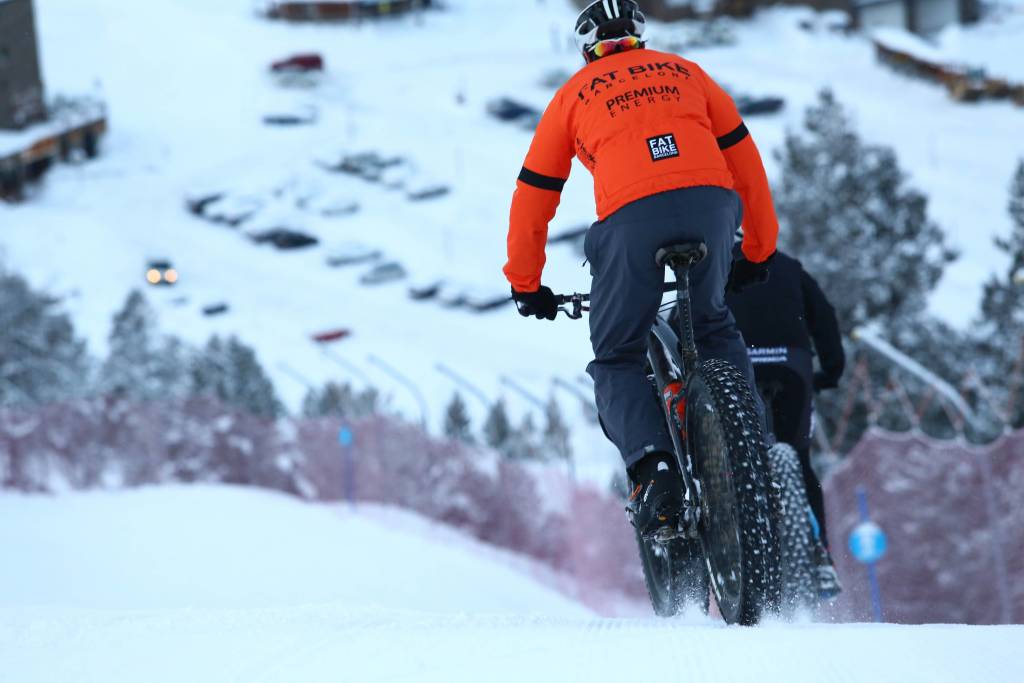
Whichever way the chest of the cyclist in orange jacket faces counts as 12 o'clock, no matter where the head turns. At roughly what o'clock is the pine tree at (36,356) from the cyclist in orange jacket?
The pine tree is roughly at 11 o'clock from the cyclist in orange jacket.

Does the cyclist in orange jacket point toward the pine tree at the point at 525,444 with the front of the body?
yes

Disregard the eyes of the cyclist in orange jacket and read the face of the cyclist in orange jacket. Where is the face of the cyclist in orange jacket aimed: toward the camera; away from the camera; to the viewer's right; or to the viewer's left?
away from the camera

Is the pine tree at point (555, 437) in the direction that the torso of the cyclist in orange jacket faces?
yes

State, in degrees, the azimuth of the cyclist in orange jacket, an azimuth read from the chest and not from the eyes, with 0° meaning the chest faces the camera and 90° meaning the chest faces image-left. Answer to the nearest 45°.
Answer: approximately 180°

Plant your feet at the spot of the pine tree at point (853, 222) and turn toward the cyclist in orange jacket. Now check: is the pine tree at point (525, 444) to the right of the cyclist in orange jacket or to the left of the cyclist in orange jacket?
right
